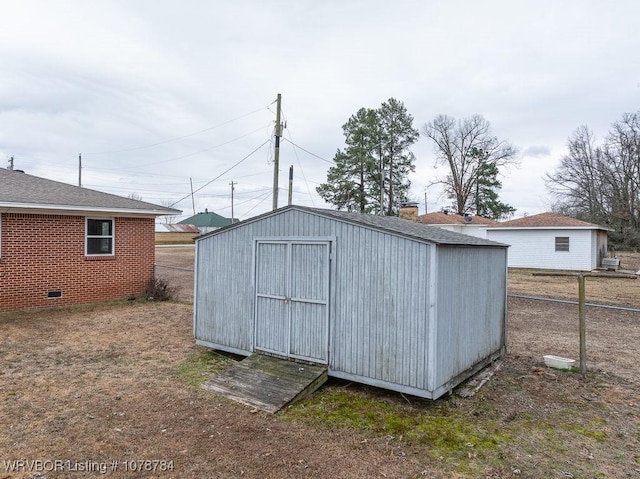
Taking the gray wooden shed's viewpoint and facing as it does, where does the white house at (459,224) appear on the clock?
The white house is roughly at 5 o'clock from the gray wooden shed.

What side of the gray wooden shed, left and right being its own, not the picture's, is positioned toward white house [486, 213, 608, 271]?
back

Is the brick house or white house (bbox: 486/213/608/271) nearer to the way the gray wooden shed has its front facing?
the brick house

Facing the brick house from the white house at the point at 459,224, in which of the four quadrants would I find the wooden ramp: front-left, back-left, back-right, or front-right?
front-left

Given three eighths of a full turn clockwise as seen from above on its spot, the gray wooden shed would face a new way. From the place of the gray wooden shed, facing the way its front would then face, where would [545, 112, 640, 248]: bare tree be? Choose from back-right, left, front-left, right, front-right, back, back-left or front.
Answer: front-right

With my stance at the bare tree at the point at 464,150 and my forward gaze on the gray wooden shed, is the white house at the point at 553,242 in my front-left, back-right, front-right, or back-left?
front-left

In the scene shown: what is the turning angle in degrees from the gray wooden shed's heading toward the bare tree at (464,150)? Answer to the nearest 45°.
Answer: approximately 135° to its right

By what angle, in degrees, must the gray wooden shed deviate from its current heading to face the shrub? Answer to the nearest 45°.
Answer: approximately 90° to its right

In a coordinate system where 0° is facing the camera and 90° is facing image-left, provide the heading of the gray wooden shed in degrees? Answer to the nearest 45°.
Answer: approximately 45°

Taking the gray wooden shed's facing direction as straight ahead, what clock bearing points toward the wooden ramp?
The wooden ramp is roughly at 1 o'clock from the gray wooden shed.

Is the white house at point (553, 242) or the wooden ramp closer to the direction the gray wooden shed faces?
the wooden ramp

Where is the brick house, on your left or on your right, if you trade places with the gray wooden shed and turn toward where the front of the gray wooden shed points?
on your right
